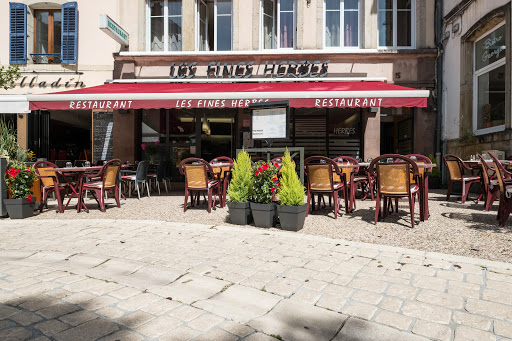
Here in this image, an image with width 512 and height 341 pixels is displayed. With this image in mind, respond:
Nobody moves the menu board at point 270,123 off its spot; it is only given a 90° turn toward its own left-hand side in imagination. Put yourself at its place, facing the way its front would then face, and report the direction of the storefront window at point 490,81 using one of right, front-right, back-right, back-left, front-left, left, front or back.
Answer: front-left

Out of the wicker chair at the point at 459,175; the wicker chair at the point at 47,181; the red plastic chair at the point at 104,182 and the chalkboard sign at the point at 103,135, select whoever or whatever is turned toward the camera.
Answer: the chalkboard sign

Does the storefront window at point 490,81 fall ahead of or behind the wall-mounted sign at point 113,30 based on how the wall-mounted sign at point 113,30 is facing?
ahead

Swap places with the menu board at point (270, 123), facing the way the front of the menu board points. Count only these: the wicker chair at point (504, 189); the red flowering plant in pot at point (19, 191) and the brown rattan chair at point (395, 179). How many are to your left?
2

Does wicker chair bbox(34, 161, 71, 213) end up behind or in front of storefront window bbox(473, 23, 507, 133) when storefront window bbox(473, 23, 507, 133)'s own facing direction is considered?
in front

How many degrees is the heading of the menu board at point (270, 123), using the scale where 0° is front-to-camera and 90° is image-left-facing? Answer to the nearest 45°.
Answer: approximately 0°

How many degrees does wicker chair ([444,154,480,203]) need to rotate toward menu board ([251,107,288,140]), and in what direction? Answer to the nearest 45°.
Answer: approximately 180°

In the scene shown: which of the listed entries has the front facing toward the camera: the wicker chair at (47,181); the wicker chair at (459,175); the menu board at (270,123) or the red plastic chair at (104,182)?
the menu board

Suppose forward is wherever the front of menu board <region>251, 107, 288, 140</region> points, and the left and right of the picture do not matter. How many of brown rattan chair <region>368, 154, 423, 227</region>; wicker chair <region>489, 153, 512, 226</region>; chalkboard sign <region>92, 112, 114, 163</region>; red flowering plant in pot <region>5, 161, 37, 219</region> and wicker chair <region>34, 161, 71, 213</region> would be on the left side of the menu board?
2

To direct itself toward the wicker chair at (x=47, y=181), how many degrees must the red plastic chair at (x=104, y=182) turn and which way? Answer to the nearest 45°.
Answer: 0° — it already faces it

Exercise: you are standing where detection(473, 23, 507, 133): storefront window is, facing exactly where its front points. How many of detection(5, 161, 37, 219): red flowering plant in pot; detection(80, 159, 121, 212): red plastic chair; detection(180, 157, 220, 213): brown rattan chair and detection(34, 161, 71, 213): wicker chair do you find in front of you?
4

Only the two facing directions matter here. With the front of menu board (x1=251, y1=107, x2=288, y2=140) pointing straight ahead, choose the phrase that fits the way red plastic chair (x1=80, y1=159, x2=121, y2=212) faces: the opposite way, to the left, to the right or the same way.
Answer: to the right

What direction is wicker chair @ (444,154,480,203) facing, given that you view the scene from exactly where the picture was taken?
facing away from the viewer and to the right of the viewer
